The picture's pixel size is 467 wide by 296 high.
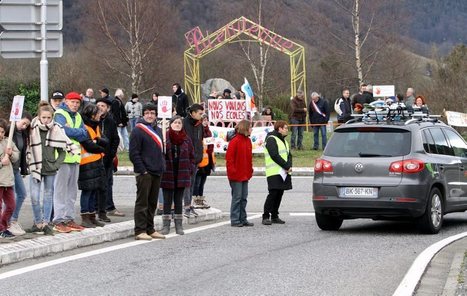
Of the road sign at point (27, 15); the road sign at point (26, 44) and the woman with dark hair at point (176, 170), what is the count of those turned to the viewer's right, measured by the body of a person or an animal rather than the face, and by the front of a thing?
0

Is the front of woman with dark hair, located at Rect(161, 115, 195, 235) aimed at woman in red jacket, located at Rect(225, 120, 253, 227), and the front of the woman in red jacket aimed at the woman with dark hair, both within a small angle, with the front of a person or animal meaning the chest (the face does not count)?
no

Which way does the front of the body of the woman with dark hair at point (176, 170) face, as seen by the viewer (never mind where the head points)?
toward the camera

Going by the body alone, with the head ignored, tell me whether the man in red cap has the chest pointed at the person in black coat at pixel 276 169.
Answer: no

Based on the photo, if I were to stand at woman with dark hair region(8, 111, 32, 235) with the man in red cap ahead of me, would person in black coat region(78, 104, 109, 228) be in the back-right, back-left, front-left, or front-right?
front-left

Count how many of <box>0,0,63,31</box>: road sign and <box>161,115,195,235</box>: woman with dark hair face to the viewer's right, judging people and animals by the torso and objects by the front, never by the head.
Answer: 0

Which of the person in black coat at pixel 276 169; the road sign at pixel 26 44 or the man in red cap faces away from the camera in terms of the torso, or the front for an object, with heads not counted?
the road sign

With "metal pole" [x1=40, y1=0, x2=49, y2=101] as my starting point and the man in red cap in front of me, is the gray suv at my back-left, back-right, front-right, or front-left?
front-left

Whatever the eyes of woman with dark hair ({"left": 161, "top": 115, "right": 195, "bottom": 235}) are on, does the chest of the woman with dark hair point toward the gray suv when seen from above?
no

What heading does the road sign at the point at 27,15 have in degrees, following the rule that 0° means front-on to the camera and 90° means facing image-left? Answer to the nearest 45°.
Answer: approximately 180°
